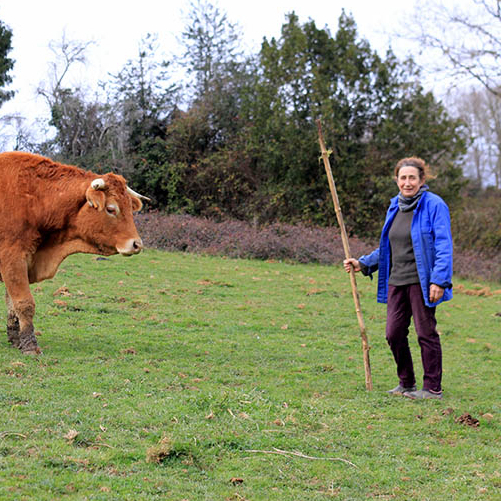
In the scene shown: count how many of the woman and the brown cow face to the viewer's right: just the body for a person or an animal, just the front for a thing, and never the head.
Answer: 1

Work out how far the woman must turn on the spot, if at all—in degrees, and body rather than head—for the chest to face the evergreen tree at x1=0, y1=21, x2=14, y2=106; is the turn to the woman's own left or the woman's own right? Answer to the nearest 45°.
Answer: approximately 90° to the woman's own right

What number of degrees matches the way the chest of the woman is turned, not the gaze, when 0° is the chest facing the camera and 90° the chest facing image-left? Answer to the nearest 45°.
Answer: approximately 45°

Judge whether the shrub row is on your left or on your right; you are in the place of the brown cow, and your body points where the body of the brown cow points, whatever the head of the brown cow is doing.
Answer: on your left

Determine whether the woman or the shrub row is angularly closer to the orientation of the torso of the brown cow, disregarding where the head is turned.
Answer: the woman

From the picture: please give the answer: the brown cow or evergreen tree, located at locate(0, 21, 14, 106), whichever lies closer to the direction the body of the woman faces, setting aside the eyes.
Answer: the brown cow

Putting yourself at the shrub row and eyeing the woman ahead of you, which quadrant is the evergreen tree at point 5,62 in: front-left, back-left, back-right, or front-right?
back-right

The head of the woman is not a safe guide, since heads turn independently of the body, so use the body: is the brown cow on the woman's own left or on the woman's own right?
on the woman's own right

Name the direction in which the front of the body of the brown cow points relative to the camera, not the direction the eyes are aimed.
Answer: to the viewer's right
